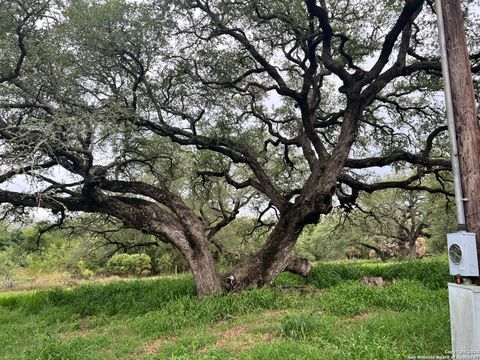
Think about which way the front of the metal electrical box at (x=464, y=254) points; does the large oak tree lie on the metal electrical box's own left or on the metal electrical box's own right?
on the metal electrical box's own right

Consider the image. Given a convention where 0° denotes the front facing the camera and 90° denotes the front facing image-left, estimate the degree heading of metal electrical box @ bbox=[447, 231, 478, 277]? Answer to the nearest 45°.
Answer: approximately 45°

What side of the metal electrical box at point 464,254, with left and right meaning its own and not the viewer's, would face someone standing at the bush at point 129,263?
right

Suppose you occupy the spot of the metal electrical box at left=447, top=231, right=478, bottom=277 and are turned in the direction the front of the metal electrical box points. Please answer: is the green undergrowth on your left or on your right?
on your right
